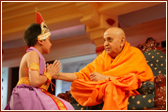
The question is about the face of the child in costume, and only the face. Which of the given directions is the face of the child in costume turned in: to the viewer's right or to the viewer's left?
to the viewer's right

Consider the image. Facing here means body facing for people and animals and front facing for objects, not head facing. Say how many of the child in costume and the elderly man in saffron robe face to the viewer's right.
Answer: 1

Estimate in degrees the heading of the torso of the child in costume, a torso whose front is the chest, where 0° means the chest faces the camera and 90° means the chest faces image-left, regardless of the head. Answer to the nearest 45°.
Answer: approximately 270°

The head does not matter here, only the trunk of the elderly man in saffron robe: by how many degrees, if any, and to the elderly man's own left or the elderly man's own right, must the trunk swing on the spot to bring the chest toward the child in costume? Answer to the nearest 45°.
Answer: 0° — they already face them

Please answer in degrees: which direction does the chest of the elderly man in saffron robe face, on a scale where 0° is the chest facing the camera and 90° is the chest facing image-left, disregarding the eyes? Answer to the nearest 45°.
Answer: approximately 45°

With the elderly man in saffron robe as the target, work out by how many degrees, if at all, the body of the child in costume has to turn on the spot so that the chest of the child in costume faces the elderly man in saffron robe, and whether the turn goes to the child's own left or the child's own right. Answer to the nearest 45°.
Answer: approximately 45° to the child's own left
